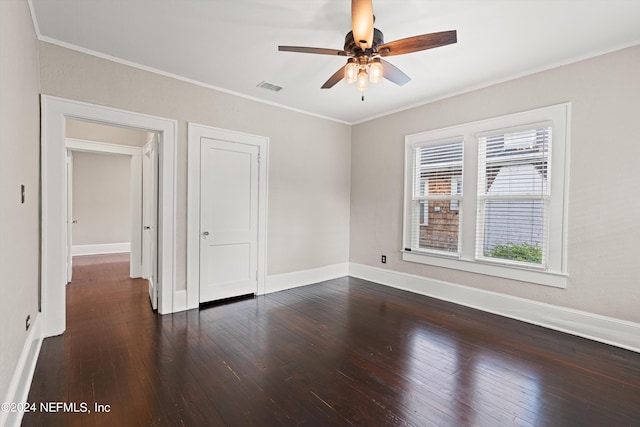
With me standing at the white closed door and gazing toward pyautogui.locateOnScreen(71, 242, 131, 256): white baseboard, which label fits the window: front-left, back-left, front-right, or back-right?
back-right

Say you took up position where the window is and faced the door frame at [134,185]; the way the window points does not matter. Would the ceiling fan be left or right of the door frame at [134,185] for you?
left

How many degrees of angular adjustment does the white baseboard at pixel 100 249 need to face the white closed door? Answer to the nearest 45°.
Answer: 0° — it already faces it

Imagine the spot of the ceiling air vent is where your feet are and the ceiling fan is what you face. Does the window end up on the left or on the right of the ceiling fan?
left

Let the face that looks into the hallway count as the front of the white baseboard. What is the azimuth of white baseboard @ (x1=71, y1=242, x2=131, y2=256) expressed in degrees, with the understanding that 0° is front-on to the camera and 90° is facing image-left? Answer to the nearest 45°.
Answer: approximately 0°

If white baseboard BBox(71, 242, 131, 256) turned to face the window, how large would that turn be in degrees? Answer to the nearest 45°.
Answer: approximately 45° to its left

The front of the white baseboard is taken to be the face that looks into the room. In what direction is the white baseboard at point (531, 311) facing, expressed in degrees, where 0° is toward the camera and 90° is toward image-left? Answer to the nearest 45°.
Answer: approximately 45°

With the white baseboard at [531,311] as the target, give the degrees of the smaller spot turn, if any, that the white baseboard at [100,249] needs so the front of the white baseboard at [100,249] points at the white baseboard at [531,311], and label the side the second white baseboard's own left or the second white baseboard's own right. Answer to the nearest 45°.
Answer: approximately 45° to the second white baseboard's own left
